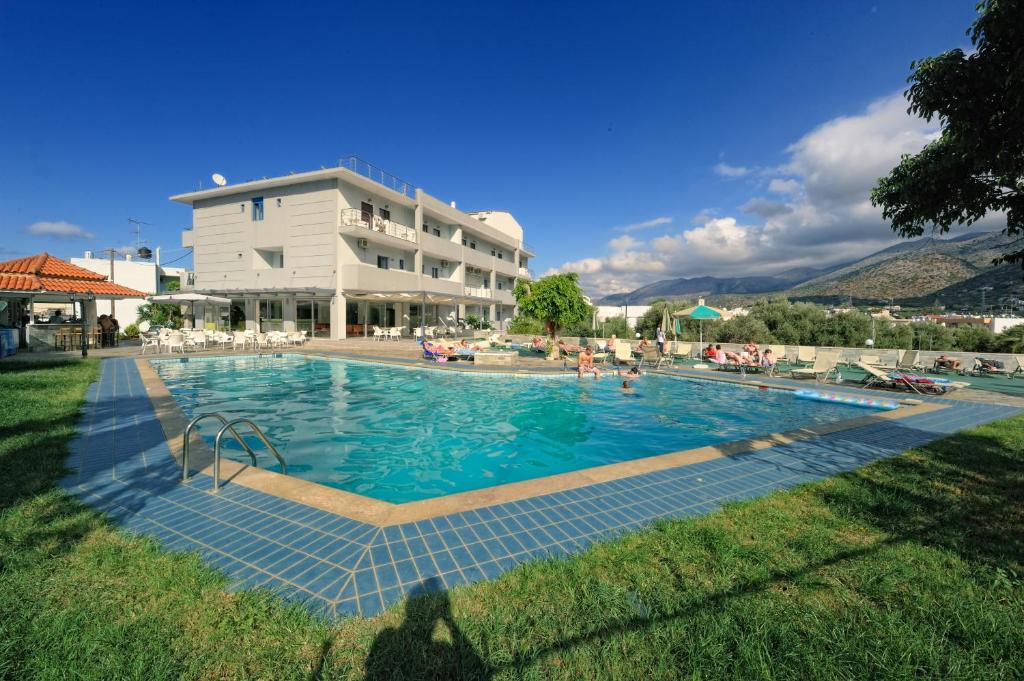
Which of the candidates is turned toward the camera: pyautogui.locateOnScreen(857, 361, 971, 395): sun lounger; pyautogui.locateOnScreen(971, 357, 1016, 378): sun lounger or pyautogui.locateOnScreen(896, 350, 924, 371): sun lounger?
pyautogui.locateOnScreen(896, 350, 924, 371): sun lounger

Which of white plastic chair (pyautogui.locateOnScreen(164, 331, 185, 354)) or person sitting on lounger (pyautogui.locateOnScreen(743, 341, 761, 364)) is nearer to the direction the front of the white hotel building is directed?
the person sitting on lounger

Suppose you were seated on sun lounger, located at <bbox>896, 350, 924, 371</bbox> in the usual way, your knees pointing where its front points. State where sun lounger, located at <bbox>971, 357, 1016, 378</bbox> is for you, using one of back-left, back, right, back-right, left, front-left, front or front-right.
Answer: back-left

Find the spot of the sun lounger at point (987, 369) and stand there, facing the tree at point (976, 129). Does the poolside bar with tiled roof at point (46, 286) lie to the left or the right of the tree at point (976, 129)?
right

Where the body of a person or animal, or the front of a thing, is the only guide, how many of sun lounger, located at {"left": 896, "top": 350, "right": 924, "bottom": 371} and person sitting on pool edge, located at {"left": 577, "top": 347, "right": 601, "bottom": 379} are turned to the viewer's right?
0

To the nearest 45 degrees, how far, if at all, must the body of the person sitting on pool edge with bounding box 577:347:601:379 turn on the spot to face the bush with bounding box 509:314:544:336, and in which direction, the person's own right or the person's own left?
approximately 180°

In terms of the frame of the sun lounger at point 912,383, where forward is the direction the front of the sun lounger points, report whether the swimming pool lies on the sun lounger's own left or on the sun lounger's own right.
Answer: on the sun lounger's own right

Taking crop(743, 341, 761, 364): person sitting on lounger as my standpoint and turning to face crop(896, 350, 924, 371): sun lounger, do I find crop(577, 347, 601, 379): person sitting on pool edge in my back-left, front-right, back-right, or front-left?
back-right

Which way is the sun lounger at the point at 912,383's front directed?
to the viewer's right

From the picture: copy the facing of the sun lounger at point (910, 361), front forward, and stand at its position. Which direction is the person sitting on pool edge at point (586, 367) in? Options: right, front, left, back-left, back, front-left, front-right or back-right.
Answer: front-right

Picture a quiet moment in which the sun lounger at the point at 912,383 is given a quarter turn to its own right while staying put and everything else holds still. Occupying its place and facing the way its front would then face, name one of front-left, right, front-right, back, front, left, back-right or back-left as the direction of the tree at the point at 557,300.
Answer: right

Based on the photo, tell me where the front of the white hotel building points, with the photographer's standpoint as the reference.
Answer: facing the viewer and to the right of the viewer
